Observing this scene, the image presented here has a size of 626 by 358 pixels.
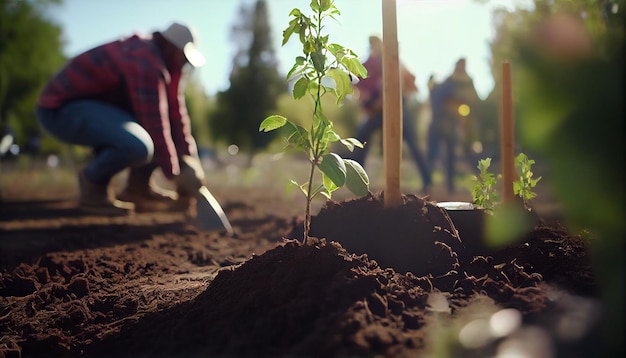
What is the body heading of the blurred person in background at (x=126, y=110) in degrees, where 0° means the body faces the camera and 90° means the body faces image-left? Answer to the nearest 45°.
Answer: approximately 270°

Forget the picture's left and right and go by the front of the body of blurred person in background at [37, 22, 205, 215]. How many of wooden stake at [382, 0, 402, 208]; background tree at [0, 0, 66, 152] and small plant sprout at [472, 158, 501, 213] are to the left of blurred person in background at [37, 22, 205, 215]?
1

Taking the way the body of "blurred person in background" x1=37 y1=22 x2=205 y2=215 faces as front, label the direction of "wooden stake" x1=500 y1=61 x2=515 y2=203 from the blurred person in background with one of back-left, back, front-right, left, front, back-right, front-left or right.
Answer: front-right

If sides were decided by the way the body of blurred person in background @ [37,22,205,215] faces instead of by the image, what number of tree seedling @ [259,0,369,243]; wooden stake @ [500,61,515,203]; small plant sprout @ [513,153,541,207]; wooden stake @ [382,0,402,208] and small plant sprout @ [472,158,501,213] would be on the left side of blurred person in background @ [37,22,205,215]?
0

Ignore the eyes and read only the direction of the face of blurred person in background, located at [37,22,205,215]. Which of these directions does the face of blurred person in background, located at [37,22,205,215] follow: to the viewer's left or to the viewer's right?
to the viewer's right

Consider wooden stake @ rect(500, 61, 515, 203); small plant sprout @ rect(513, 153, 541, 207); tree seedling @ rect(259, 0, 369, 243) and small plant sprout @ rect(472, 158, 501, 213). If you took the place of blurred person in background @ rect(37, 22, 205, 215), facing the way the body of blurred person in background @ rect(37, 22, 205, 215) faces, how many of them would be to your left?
0

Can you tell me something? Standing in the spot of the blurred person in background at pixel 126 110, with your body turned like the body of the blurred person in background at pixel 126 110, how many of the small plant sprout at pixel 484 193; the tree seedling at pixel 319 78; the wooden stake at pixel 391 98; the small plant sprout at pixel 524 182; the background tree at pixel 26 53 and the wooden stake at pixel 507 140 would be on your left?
1

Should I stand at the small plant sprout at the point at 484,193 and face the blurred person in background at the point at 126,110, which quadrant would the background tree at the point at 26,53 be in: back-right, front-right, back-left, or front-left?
front-right

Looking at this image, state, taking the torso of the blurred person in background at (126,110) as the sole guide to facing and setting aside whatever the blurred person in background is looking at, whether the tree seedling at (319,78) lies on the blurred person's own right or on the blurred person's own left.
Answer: on the blurred person's own right

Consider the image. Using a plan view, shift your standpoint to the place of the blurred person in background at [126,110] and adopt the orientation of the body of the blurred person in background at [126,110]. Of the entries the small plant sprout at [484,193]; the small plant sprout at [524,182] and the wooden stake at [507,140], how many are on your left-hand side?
0

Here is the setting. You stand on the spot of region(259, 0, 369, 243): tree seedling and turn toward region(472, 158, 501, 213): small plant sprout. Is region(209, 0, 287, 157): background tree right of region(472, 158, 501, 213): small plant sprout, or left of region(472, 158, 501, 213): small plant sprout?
left

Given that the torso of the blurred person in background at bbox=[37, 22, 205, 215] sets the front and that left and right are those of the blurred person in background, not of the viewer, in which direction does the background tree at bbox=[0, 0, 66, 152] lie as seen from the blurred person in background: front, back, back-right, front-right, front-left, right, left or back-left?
left

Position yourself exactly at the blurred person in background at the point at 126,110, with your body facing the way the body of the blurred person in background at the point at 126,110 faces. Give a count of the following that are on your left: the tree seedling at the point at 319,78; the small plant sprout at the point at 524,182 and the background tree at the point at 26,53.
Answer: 1
